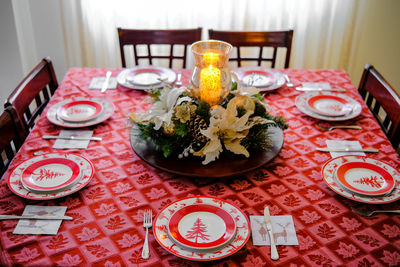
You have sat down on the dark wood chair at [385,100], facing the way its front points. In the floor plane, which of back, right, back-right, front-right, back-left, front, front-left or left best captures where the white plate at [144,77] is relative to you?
front-right

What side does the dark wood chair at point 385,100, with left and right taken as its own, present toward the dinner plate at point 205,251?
front

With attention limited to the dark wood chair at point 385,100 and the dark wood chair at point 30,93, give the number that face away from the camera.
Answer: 0

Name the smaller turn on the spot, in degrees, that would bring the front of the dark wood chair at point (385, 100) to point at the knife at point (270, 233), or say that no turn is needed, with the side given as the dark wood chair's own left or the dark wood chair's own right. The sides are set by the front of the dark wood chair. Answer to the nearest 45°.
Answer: approximately 45° to the dark wood chair's own left

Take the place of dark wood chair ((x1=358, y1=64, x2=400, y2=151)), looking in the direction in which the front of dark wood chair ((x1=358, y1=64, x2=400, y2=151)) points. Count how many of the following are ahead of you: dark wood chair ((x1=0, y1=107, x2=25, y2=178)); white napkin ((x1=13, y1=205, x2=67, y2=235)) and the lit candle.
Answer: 3

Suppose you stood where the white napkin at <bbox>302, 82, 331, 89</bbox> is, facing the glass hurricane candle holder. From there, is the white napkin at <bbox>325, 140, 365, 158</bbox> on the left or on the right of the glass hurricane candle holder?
left

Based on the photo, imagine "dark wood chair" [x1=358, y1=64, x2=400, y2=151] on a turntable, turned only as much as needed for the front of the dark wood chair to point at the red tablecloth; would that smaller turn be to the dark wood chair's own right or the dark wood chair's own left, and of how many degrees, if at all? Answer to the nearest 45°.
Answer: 0° — it already faces it

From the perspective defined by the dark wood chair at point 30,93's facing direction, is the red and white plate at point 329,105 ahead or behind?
ahead

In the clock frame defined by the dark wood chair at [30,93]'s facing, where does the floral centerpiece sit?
The floral centerpiece is roughly at 12 o'clock from the dark wood chair.

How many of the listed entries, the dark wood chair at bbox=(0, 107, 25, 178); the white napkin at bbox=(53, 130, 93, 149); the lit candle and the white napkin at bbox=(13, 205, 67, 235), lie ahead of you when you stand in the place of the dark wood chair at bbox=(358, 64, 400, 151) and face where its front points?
4

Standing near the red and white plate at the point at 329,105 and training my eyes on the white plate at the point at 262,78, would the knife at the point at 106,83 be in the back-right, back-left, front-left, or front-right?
front-left

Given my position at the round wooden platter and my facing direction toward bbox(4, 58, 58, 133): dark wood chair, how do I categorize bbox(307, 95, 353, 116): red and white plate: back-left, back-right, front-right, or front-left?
back-right

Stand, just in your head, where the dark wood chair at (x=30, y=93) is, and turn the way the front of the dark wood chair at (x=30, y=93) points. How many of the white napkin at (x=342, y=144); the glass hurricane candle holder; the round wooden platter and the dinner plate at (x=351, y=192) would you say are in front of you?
4

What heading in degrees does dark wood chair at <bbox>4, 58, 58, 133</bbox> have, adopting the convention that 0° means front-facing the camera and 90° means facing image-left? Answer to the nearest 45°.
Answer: approximately 315°

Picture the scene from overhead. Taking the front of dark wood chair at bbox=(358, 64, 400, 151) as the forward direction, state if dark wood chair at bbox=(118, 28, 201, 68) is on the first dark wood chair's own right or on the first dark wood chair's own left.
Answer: on the first dark wood chair's own right

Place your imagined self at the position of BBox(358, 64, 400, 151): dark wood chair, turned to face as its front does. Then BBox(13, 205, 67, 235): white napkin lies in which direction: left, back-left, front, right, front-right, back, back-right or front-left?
front

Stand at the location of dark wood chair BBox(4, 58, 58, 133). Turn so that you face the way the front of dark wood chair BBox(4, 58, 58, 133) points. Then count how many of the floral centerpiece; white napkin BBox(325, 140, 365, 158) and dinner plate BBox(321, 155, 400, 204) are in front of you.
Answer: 3

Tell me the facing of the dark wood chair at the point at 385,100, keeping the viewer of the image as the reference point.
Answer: facing the viewer and to the left of the viewer

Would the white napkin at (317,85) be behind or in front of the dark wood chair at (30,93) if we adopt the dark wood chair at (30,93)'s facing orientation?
in front

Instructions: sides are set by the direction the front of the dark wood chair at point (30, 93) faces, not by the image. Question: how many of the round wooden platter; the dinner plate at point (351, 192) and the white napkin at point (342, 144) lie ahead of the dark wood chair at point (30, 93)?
3
